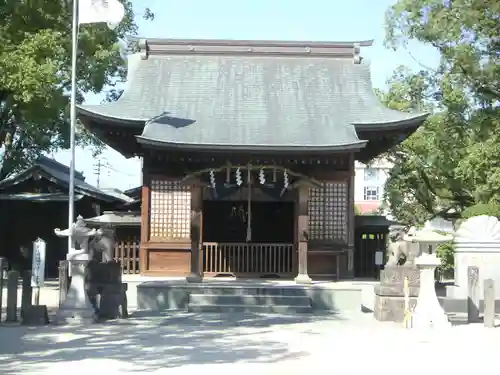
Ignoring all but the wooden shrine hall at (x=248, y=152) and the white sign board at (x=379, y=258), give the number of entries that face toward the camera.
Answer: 2

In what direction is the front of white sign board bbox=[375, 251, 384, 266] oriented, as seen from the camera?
facing the viewer

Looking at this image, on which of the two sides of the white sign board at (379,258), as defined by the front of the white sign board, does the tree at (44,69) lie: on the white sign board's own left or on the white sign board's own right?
on the white sign board's own right

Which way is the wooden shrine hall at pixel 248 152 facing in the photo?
toward the camera

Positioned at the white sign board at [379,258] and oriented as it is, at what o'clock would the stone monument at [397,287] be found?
The stone monument is roughly at 12 o'clock from the white sign board.

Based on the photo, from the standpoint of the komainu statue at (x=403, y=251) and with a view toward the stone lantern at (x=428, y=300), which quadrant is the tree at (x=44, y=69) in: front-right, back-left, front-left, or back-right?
back-right

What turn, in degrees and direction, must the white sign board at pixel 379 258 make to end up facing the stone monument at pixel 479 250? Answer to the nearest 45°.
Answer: approximately 45° to its left

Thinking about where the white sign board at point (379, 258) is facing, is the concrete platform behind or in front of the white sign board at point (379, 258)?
in front

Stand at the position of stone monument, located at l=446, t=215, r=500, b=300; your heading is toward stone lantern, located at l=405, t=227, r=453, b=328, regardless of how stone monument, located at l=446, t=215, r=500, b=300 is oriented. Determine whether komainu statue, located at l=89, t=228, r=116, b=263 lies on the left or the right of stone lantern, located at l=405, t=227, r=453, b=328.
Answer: right

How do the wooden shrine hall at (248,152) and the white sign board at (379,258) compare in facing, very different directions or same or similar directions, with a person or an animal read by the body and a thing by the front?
same or similar directions

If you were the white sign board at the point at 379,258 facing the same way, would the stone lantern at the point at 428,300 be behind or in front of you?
in front

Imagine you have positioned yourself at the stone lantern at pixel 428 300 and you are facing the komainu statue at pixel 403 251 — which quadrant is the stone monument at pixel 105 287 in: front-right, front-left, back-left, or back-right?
front-left

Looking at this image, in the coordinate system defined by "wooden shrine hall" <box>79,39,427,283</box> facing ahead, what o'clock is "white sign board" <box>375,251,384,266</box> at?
The white sign board is roughly at 8 o'clock from the wooden shrine hall.

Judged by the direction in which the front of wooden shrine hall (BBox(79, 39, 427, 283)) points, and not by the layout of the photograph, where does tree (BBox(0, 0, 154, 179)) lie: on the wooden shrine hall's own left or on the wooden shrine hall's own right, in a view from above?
on the wooden shrine hall's own right
